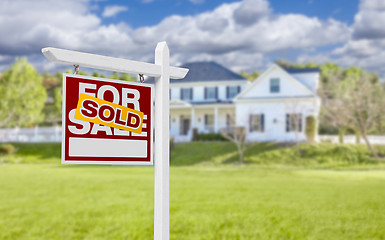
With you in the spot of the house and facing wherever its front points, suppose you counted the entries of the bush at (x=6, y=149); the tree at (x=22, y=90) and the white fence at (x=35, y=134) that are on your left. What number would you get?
0

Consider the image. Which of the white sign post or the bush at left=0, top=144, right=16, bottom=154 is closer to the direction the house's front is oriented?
the white sign post

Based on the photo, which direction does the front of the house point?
toward the camera

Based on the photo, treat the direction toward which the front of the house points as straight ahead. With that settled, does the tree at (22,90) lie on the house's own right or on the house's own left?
on the house's own right

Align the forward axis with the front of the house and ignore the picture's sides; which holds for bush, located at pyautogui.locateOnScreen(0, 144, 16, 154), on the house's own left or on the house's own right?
on the house's own right

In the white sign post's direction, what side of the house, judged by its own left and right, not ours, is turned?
front

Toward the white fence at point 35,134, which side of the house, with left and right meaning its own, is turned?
right
